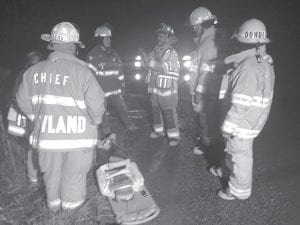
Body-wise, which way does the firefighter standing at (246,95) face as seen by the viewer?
to the viewer's left

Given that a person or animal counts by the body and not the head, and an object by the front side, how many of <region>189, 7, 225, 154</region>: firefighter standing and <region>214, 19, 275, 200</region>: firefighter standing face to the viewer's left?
2

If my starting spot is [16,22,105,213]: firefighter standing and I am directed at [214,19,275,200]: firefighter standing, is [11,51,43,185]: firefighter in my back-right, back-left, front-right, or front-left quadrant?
back-left

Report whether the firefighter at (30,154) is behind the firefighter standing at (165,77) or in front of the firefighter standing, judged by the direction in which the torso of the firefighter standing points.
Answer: in front

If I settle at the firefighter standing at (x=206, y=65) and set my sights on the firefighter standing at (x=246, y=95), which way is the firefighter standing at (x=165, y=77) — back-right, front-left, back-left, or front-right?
back-right

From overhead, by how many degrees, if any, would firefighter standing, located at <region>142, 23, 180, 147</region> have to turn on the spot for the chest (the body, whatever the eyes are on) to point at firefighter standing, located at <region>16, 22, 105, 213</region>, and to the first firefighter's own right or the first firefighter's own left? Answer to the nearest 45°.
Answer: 0° — they already face them

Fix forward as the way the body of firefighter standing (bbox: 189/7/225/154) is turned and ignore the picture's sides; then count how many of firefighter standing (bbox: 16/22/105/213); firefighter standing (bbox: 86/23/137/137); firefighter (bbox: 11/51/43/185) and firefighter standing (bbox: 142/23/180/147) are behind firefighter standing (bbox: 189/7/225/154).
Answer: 0

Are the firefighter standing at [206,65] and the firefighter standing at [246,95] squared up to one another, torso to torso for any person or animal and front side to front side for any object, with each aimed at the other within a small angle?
no

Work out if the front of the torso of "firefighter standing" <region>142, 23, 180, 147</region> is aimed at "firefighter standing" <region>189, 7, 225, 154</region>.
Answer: no

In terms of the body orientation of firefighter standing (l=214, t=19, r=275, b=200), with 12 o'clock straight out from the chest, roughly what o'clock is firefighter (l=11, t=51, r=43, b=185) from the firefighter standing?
The firefighter is roughly at 12 o'clock from the firefighter standing.

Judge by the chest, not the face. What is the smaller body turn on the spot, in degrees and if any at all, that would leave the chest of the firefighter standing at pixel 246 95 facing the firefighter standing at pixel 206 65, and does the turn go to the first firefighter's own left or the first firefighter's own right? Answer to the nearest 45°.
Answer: approximately 45° to the first firefighter's own right

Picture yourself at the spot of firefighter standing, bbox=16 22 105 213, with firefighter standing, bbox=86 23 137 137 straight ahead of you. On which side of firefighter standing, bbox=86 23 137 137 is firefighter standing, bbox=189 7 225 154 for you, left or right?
right

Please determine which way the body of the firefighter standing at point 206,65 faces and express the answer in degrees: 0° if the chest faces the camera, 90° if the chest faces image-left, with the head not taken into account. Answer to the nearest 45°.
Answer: approximately 90°

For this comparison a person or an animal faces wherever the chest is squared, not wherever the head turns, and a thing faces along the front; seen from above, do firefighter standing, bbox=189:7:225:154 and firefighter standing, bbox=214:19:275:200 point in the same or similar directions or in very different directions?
same or similar directions

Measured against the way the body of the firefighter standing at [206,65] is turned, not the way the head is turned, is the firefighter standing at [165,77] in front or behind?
in front

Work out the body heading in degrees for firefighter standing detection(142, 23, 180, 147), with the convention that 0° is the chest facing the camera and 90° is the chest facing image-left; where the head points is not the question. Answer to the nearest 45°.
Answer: approximately 45°

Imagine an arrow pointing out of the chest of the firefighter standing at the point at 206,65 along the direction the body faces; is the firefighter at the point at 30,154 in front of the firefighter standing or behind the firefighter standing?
in front
